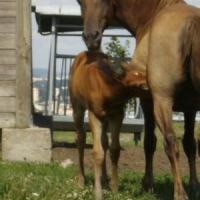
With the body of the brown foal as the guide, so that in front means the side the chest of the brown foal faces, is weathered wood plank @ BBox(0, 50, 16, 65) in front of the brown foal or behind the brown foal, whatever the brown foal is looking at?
behind

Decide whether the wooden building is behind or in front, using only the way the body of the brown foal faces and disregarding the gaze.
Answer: behind

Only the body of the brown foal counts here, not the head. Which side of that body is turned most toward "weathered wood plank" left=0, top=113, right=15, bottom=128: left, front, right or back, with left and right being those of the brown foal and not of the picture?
back

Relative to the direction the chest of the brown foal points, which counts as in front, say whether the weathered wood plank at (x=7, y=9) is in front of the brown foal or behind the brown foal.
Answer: behind

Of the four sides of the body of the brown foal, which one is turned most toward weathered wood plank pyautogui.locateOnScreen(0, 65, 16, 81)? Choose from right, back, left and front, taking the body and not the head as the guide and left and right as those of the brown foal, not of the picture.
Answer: back

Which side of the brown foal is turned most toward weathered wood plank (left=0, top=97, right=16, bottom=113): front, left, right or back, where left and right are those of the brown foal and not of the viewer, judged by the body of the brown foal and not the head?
back

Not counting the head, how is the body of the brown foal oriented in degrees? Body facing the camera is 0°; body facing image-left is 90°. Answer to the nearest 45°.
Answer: approximately 315°

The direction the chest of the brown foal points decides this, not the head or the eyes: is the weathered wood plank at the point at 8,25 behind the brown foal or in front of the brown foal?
behind
